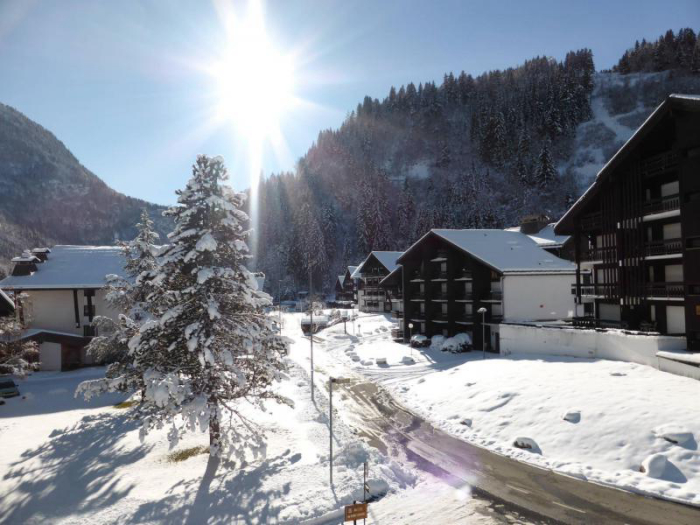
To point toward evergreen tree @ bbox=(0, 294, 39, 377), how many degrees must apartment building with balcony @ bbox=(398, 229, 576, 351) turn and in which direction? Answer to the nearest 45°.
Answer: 0° — it already faces it

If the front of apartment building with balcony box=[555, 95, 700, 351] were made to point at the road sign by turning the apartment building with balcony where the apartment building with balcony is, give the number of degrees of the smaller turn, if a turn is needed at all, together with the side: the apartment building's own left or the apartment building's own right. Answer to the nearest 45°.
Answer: approximately 45° to the apartment building's own left

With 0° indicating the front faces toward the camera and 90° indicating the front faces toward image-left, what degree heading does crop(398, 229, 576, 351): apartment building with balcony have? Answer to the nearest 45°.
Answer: approximately 45°

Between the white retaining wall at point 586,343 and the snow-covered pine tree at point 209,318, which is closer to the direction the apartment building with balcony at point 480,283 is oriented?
the snow-covered pine tree

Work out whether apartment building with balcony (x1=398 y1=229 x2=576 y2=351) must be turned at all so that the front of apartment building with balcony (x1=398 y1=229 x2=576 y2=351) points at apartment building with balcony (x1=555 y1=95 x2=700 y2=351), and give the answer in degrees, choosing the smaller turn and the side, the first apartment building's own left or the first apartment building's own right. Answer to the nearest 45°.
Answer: approximately 90° to the first apartment building's own left

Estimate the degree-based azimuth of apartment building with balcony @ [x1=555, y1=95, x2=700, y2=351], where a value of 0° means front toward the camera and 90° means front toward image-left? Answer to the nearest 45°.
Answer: approximately 45°

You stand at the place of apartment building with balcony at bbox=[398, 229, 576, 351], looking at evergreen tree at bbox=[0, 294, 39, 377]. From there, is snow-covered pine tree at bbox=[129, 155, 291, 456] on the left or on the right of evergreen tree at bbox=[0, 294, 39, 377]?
left
